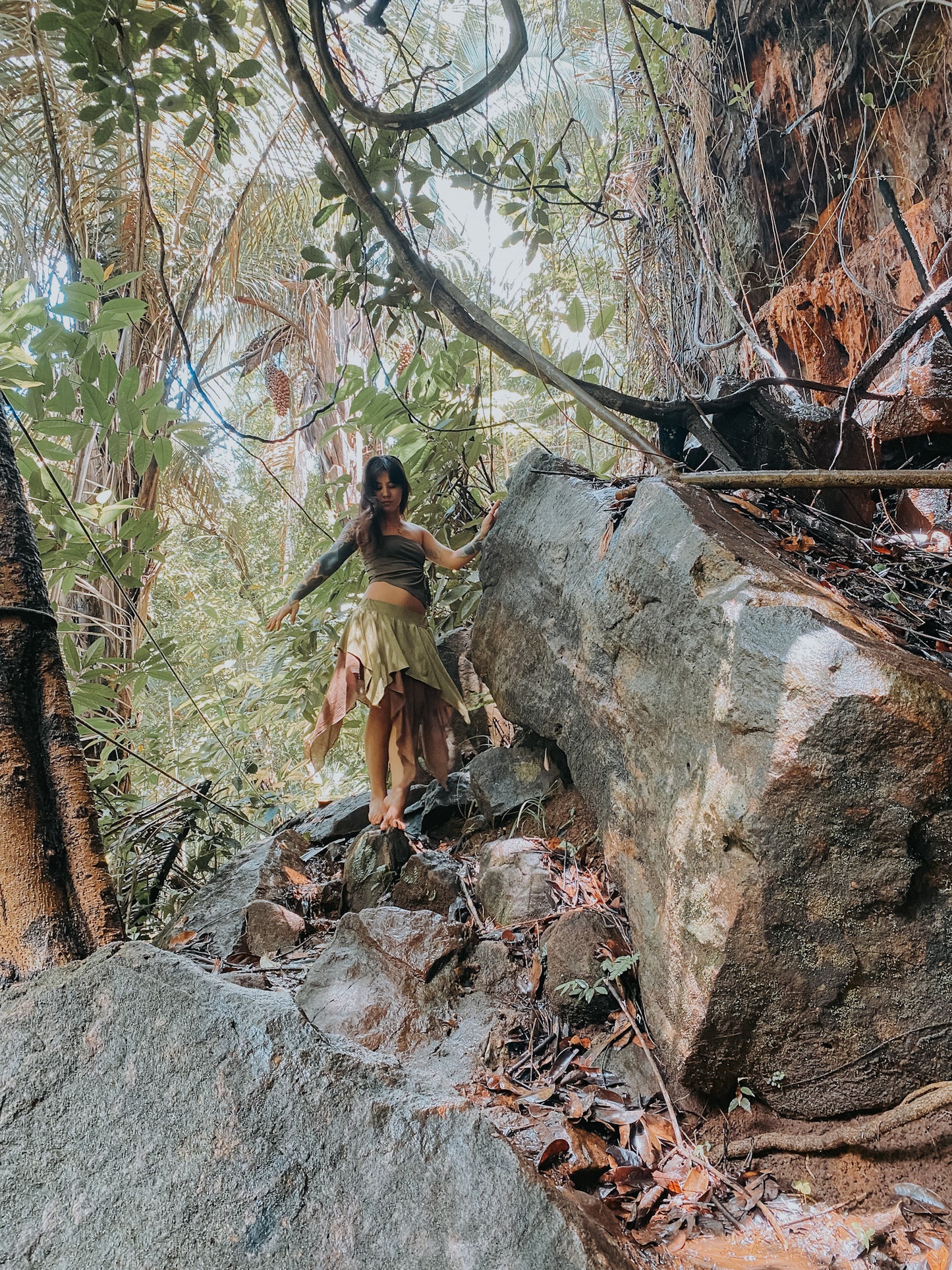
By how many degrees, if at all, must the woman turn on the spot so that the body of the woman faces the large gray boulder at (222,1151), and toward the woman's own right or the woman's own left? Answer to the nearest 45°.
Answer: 0° — they already face it

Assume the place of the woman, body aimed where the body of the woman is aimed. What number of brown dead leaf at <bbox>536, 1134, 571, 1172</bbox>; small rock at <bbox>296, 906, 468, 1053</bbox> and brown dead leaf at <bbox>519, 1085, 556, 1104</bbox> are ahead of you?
3

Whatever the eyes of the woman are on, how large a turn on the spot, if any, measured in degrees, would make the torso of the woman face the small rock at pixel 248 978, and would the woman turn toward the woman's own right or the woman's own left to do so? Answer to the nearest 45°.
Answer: approximately 45° to the woman's own right

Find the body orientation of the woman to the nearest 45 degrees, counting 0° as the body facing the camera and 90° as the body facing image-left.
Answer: approximately 0°

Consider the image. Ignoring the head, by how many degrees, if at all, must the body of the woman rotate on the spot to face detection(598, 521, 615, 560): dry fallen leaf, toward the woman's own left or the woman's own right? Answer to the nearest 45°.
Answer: approximately 45° to the woman's own left

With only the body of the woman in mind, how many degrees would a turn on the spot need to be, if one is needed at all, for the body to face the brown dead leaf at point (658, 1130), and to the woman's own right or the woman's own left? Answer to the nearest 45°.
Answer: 0° — they already face it

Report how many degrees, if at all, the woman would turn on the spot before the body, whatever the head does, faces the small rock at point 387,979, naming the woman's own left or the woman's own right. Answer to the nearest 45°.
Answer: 0° — they already face it

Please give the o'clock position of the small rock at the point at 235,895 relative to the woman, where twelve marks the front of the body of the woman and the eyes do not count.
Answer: The small rock is roughly at 2 o'clock from the woman.

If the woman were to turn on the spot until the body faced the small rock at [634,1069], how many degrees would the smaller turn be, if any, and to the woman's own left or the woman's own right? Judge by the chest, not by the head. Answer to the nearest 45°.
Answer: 0° — they already face it
